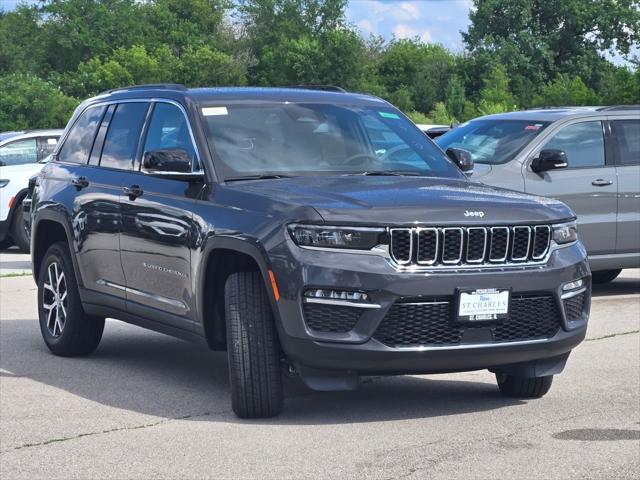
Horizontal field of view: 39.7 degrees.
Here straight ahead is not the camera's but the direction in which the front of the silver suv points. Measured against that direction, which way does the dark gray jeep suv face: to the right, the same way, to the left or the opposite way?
to the left

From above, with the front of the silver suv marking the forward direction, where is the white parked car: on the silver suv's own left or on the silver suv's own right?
on the silver suv's own right

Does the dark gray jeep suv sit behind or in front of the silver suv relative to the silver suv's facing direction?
in front

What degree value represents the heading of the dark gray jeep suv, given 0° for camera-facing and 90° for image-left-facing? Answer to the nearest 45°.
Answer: approximately 315°

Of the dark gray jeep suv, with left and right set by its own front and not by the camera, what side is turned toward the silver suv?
left
